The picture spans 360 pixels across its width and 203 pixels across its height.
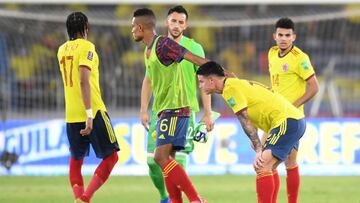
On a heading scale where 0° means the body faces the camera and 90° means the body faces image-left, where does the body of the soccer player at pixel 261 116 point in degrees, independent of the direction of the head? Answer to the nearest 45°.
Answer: approximately 90°

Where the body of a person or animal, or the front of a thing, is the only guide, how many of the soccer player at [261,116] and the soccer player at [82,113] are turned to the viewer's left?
1

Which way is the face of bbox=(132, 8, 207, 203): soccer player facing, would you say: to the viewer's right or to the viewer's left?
to the viewer's left

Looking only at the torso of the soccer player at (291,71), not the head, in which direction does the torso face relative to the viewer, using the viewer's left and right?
facing the viewer and to the left of the viewer

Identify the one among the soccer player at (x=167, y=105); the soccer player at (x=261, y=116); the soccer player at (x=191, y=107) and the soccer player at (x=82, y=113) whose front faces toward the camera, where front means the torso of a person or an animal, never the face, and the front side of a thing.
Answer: the soccer player at (x=191, y=107)

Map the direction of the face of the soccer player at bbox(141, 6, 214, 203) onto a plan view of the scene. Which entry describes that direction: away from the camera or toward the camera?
toward the camera

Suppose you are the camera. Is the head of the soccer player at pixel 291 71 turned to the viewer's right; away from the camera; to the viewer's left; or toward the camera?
toward the camera

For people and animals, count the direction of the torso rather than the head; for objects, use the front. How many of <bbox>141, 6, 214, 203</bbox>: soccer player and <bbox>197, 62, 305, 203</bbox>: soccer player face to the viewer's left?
1

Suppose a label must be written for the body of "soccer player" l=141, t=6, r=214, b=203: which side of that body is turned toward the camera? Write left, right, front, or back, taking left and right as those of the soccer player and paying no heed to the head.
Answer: front

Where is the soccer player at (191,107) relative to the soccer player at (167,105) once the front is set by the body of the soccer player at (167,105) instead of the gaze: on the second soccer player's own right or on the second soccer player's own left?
on the second soccer player's own right

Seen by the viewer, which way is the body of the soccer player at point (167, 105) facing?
to the viewer's left

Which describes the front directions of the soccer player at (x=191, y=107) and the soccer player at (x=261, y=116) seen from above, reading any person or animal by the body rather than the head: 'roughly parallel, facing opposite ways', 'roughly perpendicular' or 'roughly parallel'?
roughly perpendicular
